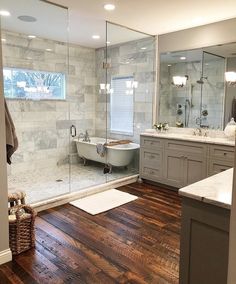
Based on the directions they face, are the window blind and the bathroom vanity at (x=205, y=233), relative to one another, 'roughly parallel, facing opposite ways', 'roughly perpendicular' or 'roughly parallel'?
roughly perpendicular

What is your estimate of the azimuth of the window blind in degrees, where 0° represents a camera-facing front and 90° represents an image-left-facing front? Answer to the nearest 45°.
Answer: approximately 45°

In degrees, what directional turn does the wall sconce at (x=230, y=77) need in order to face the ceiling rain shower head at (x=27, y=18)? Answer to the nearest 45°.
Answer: approximately 45° to its right

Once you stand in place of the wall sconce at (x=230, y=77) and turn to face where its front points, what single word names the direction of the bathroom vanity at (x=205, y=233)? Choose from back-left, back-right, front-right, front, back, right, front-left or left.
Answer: front-left

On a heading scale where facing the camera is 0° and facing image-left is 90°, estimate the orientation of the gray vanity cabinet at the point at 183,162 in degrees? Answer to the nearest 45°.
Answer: approximately 45°

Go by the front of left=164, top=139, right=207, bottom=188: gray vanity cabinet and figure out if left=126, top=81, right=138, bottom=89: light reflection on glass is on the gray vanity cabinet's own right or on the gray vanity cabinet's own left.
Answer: on the gray vanity cabinet's own right

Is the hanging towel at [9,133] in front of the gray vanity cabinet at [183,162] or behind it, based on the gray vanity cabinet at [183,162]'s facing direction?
in front

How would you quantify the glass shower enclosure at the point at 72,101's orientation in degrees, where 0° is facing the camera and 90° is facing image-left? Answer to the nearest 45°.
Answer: approximately 315°

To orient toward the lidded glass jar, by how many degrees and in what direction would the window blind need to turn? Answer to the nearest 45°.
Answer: approximately 90° to its left

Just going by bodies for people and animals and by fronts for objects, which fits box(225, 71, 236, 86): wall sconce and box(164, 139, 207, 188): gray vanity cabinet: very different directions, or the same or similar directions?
same or similar directions

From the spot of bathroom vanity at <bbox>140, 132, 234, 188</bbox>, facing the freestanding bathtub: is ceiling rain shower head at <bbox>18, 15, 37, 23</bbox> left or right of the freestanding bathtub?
left

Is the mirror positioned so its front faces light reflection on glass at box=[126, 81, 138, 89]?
no

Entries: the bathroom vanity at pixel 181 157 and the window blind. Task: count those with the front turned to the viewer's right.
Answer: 0

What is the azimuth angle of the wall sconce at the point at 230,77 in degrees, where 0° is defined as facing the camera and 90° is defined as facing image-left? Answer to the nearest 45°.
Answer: approximately 45°

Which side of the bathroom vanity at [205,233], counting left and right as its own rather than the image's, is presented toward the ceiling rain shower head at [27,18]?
front

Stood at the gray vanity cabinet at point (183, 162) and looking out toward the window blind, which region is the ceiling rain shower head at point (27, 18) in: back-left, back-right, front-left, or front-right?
front-left
